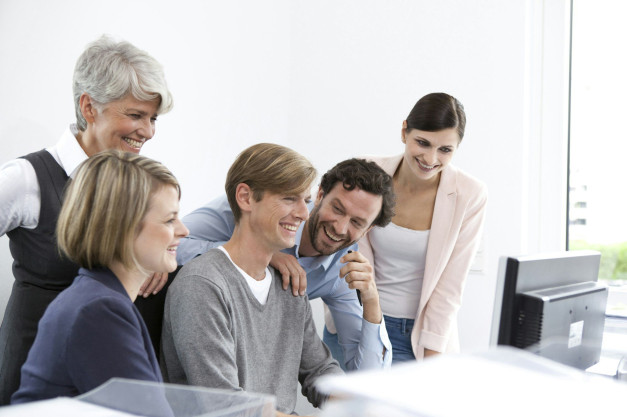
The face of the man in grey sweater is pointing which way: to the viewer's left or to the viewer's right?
to the viewer's right

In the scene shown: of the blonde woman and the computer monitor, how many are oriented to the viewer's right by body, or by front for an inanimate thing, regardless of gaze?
1

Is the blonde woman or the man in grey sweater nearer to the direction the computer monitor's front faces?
the man in grey sweater

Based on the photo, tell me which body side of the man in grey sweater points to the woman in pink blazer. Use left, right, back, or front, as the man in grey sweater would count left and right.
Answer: left

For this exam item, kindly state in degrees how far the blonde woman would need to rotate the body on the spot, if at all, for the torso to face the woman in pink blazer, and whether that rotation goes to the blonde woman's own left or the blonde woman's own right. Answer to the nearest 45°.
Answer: approximately 45° to the blonde woman's own left

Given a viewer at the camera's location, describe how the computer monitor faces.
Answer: facing away from the viewer and to the left of the viewer

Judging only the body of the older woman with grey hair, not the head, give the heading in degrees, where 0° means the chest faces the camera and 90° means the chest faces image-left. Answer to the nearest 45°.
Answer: approximately 315°

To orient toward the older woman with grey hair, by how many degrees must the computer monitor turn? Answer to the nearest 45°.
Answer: approximately 45° to its left

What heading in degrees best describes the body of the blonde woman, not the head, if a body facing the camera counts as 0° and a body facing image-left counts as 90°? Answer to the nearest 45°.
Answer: approximately 270°

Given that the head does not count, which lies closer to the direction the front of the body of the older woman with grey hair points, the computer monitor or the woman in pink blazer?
the computer monitor

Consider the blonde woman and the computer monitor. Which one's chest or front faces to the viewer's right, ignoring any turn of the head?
the blonde woman
